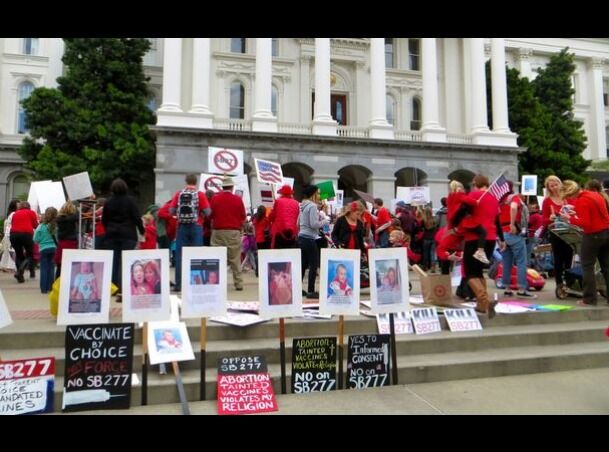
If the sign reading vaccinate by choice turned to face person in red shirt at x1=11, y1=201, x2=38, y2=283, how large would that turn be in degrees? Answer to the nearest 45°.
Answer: approximately 180°

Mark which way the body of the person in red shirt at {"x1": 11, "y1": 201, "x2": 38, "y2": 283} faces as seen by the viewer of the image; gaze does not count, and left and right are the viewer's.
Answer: facing away from the viewer

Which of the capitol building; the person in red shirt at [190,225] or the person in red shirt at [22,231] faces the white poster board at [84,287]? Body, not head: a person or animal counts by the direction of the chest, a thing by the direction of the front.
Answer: the capitol building

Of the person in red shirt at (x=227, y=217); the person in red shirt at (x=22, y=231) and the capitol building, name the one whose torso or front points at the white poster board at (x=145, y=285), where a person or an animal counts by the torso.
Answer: the capitol building

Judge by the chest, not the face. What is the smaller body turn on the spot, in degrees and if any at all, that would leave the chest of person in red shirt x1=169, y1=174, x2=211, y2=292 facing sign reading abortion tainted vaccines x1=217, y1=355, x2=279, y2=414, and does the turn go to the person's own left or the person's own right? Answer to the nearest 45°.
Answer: approximately 180°

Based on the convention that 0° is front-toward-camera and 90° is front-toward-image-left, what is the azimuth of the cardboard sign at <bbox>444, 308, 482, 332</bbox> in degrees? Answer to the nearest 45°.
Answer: approximately 0°

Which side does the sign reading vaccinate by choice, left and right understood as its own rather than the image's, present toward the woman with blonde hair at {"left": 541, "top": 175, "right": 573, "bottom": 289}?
left

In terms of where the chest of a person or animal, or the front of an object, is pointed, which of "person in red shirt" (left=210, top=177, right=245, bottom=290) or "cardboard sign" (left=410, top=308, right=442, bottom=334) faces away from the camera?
the person in red shirt

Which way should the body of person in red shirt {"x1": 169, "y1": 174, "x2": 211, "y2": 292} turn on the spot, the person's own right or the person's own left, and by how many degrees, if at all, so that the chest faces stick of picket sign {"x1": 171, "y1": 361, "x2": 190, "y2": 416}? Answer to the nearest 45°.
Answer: approximately 180°

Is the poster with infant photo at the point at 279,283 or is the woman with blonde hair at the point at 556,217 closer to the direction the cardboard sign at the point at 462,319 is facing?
the poster with infant photo

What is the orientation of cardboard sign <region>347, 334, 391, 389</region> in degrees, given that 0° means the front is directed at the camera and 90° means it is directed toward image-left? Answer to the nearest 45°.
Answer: approximately 0°

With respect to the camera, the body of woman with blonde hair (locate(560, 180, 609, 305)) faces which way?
to the viewer's left
